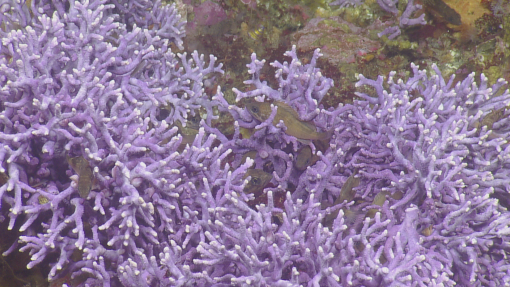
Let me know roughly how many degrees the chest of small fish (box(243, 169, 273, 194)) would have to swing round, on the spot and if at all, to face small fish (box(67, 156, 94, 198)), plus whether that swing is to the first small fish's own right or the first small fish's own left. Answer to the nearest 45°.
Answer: approximately 45° to the first small fish's own left

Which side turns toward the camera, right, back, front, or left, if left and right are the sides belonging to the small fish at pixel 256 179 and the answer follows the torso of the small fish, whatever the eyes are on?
left

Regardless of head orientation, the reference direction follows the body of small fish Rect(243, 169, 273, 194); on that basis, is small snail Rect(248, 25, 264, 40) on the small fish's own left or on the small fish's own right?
on the small fish's own right

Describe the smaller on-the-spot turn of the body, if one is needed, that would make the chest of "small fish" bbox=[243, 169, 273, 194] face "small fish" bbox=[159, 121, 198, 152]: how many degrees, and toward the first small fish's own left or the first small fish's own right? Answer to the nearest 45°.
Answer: approximately 45° to the first small fish's own right
